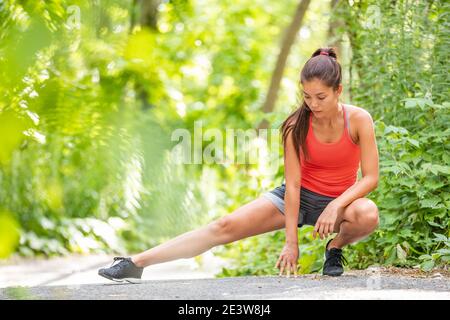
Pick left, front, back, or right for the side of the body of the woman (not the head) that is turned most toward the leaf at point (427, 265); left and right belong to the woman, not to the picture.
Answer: left

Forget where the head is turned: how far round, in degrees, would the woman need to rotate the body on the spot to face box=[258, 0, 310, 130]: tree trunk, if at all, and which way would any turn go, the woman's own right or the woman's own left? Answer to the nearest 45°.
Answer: approximately 180°

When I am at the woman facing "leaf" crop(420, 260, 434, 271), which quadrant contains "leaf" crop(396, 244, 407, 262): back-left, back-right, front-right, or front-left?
front-left

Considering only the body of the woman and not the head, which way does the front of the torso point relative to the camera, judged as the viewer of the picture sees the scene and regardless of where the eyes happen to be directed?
toward the camera

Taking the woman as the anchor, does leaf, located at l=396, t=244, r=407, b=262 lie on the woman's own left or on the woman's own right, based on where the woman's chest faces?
on the woman's own left

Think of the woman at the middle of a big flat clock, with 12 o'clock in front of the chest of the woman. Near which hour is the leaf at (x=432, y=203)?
The leaf is roughly at 8 o'clock from the woman.
